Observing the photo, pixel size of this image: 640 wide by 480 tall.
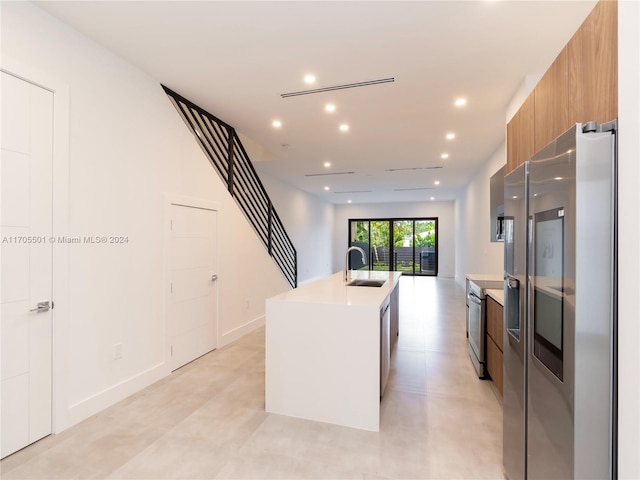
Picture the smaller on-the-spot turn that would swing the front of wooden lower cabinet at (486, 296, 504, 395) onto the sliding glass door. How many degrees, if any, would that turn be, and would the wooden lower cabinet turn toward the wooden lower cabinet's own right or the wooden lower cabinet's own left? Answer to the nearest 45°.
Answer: approximately 90° to the wooden lower cabinet's own right

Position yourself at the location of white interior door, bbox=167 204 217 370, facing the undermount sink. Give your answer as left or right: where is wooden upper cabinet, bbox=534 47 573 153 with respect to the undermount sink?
right

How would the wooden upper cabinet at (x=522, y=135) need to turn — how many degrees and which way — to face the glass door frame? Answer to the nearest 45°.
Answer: approximately 90° to its right

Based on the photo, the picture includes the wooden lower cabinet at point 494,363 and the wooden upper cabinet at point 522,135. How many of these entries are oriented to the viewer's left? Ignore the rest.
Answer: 2

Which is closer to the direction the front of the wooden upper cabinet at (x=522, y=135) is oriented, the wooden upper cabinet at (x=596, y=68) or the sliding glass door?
the sliding glass door

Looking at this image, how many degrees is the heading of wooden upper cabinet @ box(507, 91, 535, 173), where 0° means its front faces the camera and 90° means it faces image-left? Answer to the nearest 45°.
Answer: approximately 90°

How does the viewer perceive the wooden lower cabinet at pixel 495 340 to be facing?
facing to the left of the viewer
